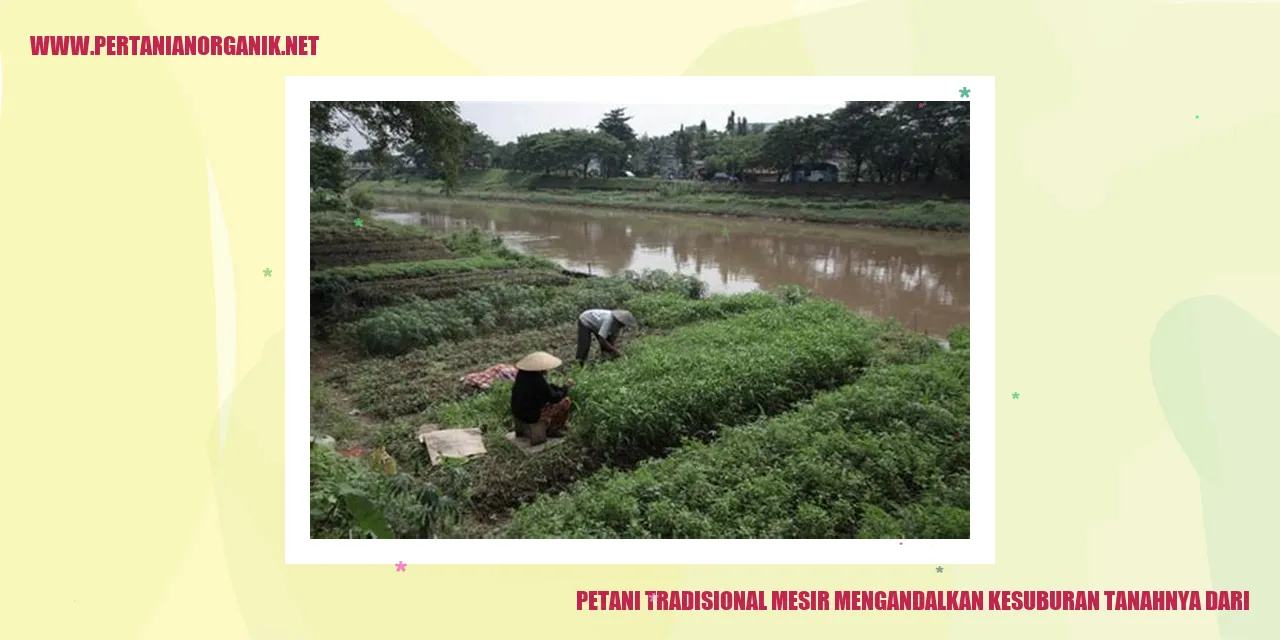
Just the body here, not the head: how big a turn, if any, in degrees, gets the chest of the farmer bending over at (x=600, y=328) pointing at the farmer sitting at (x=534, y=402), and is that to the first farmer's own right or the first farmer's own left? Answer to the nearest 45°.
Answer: approximately 90° to the first farmer's own right

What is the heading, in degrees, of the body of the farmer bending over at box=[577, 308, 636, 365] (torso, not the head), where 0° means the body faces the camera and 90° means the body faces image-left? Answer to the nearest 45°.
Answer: approximately 270°
